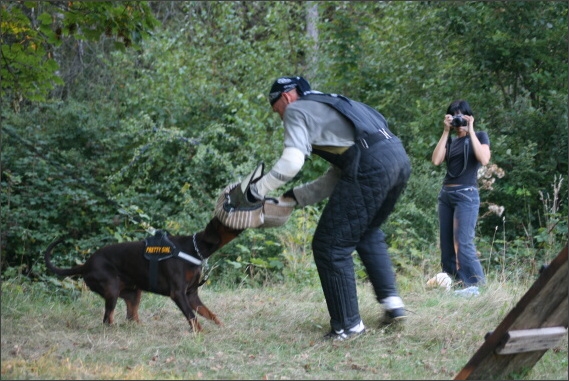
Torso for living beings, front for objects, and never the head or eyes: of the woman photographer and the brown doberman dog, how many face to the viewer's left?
0

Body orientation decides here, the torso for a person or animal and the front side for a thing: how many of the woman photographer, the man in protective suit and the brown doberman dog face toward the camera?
1

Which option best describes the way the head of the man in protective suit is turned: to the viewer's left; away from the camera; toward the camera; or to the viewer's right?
to the viewer's left

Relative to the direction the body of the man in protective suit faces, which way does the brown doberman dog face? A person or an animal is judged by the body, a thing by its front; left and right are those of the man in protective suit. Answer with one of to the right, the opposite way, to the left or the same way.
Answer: the opposite way

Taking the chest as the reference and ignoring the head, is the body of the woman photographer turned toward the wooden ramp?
yes

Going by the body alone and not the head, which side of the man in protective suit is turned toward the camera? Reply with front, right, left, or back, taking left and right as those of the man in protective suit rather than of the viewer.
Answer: left

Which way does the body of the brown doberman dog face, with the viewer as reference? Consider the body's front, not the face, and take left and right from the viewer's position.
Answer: facing to the right of the viewer

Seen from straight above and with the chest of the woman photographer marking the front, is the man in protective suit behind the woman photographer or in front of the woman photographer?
in front

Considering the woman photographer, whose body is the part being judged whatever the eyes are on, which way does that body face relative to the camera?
toward the camera

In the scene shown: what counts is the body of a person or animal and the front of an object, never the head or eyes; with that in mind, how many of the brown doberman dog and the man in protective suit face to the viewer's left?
1

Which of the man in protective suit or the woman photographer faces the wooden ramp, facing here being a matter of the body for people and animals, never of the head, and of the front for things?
the woman photographer

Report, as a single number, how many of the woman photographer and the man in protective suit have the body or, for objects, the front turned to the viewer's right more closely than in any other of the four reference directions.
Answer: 0

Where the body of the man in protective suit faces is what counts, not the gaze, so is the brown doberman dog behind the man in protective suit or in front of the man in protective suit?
in front

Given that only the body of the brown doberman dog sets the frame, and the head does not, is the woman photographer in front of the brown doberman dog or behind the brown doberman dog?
in front

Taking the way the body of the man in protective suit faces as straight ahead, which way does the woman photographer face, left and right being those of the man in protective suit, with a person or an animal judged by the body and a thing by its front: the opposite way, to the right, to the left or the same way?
to the left
